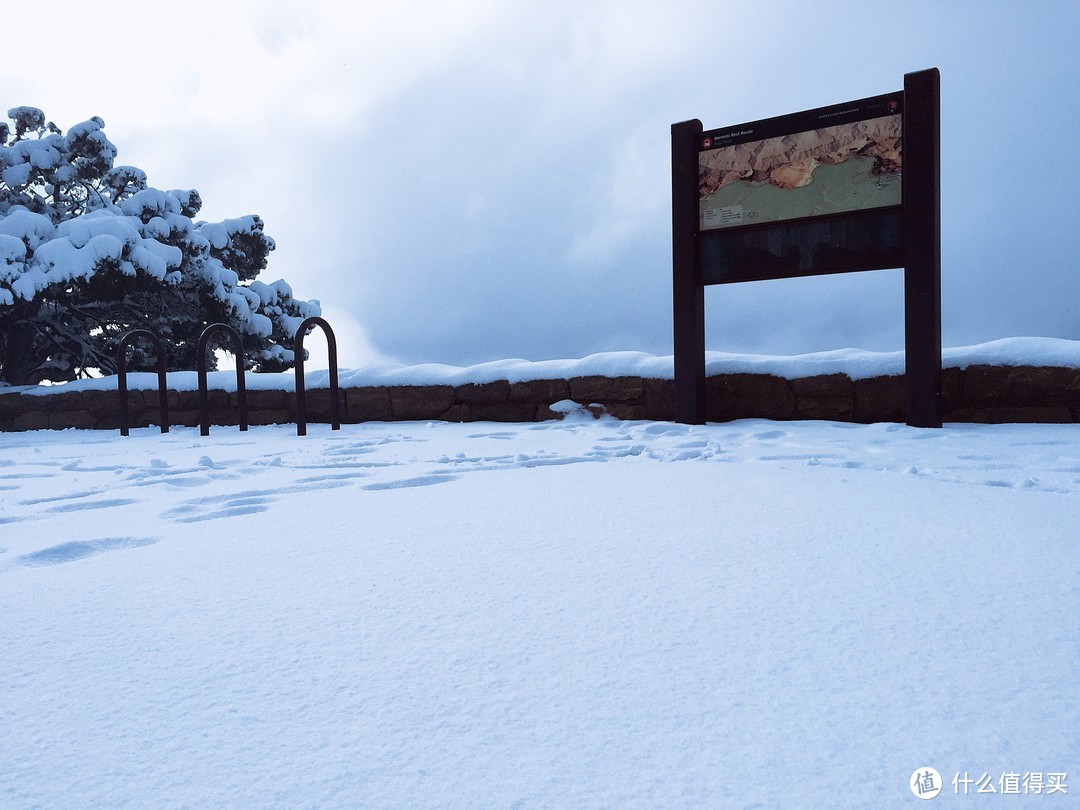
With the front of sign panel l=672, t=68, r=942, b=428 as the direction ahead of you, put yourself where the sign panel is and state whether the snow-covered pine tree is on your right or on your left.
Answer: on your right

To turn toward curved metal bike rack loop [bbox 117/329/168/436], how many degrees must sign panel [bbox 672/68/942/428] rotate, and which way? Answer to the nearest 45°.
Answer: approximately 45° to its right

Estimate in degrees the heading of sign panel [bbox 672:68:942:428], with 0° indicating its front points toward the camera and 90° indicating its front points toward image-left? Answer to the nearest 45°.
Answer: approximately 45°

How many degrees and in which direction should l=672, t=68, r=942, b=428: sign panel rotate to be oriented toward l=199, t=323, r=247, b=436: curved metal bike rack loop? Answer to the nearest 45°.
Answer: approximately 45° to its right

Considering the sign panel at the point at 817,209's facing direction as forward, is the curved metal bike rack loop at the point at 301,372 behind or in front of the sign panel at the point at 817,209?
in front
